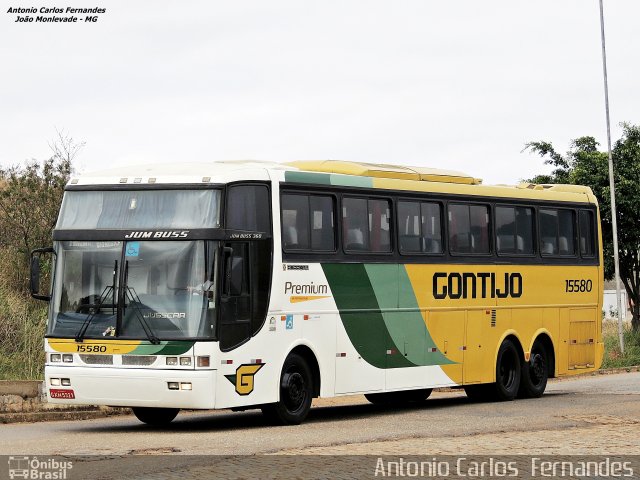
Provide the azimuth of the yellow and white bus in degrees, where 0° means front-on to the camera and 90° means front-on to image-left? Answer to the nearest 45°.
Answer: approximately 45°

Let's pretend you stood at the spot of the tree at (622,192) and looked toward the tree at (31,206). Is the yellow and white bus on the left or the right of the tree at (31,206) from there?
left

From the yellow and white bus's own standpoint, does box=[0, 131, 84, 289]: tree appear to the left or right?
on its right

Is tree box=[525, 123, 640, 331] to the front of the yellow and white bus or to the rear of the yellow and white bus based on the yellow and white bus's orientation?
to the rear
